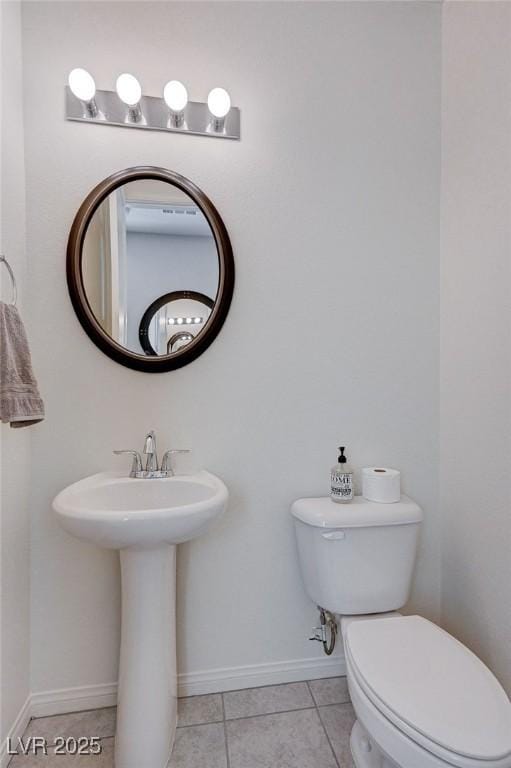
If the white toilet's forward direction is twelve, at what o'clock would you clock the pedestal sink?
The pedestal sink is roughly at 4 o'clock from the white toilet.

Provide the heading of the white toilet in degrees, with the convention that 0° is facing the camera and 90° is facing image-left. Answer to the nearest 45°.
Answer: approximately 315°
